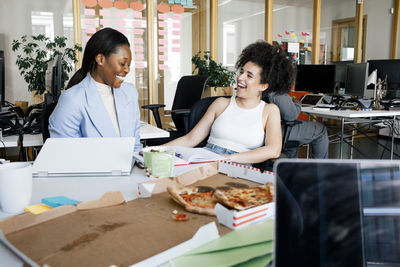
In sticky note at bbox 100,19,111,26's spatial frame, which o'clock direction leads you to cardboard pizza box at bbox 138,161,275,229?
The cardboard pizza box is roughly at 12 o'clock from the sticky note.

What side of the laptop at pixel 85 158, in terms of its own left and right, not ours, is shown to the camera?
back

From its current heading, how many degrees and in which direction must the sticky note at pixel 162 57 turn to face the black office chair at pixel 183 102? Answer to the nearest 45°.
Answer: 0° — it already faces it

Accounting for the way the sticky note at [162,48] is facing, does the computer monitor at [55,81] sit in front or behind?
in front

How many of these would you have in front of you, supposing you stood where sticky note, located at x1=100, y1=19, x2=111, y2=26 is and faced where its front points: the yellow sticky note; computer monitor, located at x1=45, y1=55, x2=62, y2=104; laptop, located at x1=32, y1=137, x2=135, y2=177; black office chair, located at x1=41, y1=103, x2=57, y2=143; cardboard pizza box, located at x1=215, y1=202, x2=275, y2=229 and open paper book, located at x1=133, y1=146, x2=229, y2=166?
6

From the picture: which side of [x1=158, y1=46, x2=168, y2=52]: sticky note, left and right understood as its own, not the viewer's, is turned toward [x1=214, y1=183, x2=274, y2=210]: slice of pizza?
front

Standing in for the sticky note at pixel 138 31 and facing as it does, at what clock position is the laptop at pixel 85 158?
The laptop is roughly at 12 o'clock from the sticky note.

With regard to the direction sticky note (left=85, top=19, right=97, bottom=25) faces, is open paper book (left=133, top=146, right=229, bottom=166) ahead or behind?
ahead

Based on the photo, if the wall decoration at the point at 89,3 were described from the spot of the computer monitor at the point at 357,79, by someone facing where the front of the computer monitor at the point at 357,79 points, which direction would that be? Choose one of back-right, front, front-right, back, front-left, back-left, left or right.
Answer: front-right

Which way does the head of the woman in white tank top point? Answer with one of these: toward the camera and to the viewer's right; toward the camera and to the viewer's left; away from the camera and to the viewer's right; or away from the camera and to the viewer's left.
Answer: toward the camera and to the viewer's left

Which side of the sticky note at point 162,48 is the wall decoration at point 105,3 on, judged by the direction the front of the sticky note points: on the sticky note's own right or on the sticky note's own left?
on the sticky note's own right
